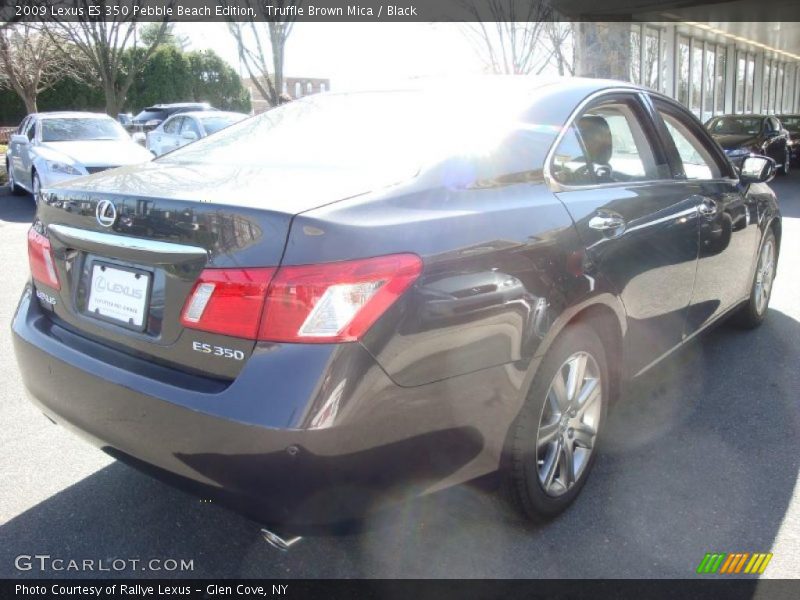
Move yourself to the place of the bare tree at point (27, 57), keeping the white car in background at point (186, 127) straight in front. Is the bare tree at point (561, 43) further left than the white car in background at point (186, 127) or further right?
left

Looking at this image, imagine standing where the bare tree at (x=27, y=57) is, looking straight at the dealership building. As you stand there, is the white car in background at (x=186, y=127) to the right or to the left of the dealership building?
right

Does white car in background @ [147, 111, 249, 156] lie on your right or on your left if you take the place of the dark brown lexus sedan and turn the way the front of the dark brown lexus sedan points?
on your left

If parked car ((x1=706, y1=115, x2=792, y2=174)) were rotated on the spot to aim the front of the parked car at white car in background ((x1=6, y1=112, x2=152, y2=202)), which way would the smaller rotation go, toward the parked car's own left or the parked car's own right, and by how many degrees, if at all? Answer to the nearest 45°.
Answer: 0° — it already faces it

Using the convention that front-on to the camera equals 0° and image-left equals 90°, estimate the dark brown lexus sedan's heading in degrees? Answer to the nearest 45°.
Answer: approximately 225°

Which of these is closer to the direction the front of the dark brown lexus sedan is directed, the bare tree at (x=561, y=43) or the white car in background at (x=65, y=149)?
the bare tree

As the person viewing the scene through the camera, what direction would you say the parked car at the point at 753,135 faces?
facing the viewer and to the left of the viewer
